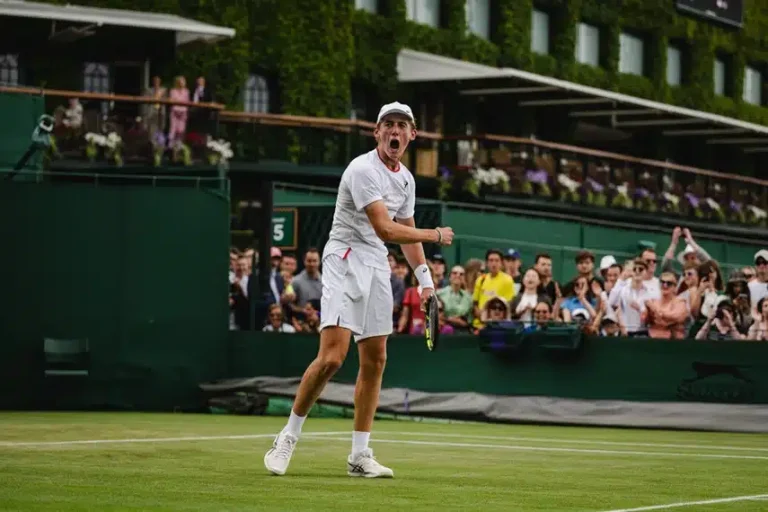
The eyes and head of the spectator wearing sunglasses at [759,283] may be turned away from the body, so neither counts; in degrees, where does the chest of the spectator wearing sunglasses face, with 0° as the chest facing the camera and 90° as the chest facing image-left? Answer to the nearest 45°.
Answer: approximately 0°

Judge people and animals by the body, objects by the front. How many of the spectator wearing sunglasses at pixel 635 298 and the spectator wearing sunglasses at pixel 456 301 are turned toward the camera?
2

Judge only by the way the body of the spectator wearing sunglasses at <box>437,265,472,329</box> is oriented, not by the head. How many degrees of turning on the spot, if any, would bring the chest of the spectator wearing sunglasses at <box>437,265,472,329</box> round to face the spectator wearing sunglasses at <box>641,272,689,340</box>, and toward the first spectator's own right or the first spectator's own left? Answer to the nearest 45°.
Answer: approximately 45° to the first spectator's own left

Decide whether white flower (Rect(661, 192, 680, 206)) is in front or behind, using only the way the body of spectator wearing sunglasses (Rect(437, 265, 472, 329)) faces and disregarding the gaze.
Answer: behind

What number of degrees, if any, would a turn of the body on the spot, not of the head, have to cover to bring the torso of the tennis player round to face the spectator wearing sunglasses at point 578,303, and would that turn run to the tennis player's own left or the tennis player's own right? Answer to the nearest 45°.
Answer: approximately 135° to the tennis player's own left

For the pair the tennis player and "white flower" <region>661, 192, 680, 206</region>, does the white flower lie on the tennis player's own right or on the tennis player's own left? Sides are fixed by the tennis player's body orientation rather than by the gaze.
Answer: on the tennis player's own left

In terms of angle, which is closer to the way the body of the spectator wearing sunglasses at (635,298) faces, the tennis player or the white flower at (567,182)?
the tennis player
